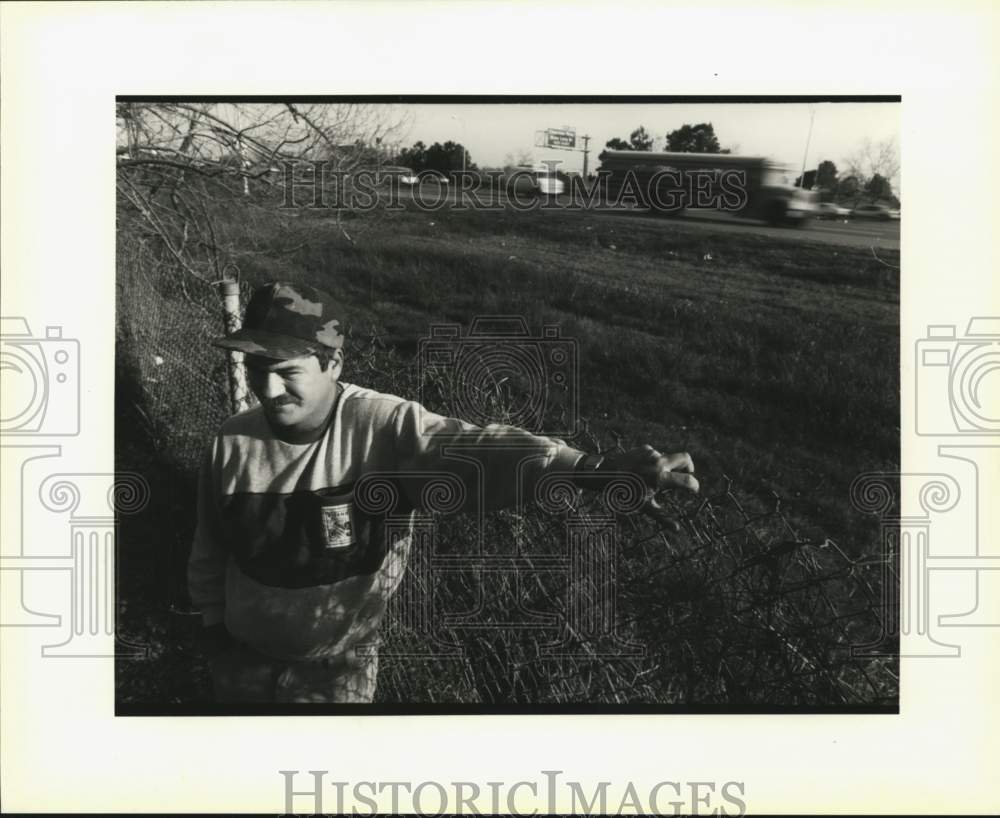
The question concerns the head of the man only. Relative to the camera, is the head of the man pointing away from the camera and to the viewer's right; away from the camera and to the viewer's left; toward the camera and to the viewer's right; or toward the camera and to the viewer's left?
toward the camera and to the viewer's left

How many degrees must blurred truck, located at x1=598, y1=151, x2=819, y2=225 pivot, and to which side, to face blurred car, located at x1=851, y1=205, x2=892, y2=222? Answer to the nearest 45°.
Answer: approximately 45° to its left

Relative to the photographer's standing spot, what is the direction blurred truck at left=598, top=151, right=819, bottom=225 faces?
facing the viewer and to the right of the viewer

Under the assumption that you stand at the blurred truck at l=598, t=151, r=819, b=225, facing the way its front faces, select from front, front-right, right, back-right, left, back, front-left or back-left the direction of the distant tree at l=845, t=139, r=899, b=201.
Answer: front-left

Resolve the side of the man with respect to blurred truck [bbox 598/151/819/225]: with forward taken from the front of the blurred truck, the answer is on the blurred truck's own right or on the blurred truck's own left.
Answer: on the blurred truck's own right

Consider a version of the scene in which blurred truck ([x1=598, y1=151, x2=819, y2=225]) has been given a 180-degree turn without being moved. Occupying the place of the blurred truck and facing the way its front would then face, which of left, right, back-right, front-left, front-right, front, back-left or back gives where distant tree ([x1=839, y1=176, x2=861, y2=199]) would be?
back-right
